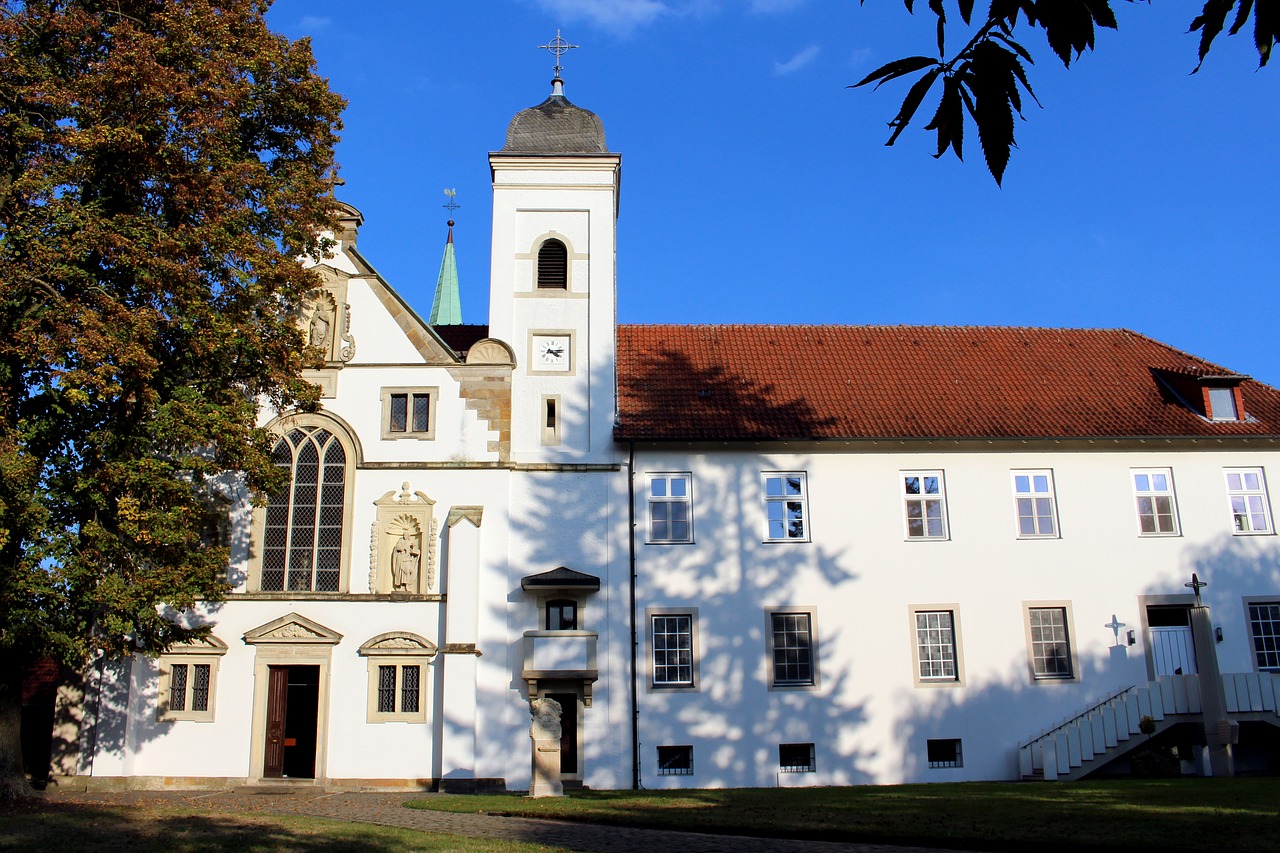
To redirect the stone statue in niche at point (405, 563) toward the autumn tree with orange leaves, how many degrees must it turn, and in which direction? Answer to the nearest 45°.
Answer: approximately 45° to its right

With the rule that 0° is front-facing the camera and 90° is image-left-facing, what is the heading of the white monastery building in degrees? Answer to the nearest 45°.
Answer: approximately 0°

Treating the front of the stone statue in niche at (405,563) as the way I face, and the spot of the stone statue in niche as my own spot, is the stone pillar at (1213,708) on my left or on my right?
on my left

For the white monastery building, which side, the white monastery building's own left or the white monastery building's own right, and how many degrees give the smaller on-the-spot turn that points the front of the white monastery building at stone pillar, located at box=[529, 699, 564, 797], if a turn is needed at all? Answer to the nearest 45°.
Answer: approximately 45° to the white monastery building's own right

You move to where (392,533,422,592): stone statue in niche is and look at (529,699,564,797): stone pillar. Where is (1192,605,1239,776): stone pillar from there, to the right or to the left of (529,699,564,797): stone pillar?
left

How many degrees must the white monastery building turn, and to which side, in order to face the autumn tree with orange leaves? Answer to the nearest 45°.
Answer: approximately 45° to its right

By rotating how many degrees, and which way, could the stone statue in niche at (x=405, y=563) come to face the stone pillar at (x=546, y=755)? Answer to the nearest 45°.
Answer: approximately 45° to its left
